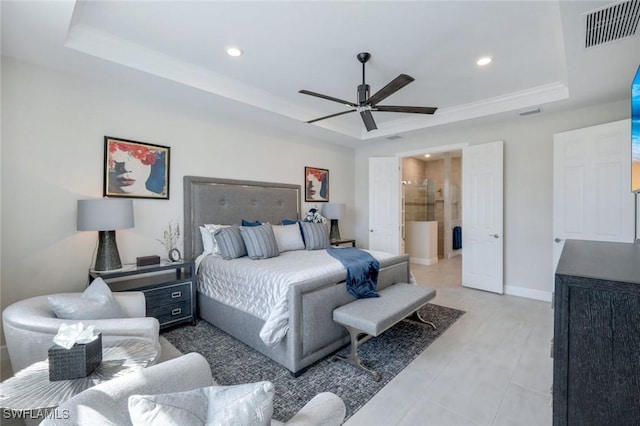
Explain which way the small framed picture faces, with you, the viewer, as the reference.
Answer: facing the viewer and to the right of the viewer

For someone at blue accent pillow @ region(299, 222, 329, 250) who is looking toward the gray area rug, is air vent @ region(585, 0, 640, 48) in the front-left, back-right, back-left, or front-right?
front-left

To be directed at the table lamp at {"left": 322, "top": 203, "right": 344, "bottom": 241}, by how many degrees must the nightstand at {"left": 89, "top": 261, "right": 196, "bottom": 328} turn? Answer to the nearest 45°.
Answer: approximately 45° to its left

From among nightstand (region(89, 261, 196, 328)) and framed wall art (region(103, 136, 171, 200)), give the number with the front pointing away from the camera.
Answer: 0

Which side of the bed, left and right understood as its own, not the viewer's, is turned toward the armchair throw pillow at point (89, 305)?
right

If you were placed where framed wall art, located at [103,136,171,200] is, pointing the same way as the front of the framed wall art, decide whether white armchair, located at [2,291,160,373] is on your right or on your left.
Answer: on your right

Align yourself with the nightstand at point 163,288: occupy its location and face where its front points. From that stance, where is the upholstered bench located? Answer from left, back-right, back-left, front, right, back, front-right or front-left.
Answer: front

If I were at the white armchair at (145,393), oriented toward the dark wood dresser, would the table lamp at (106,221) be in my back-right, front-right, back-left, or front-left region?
back-left

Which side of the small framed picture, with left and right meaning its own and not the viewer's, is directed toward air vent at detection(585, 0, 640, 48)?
front

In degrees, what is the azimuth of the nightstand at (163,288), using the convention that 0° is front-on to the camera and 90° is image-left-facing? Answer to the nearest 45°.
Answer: approximately 315°

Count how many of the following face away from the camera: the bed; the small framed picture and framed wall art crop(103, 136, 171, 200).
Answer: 0

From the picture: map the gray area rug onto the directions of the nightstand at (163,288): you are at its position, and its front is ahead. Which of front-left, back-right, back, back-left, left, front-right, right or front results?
front

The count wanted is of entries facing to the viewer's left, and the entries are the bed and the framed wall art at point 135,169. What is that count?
0

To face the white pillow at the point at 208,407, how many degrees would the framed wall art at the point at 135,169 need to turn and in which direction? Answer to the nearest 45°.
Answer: approximately 45° to its right
